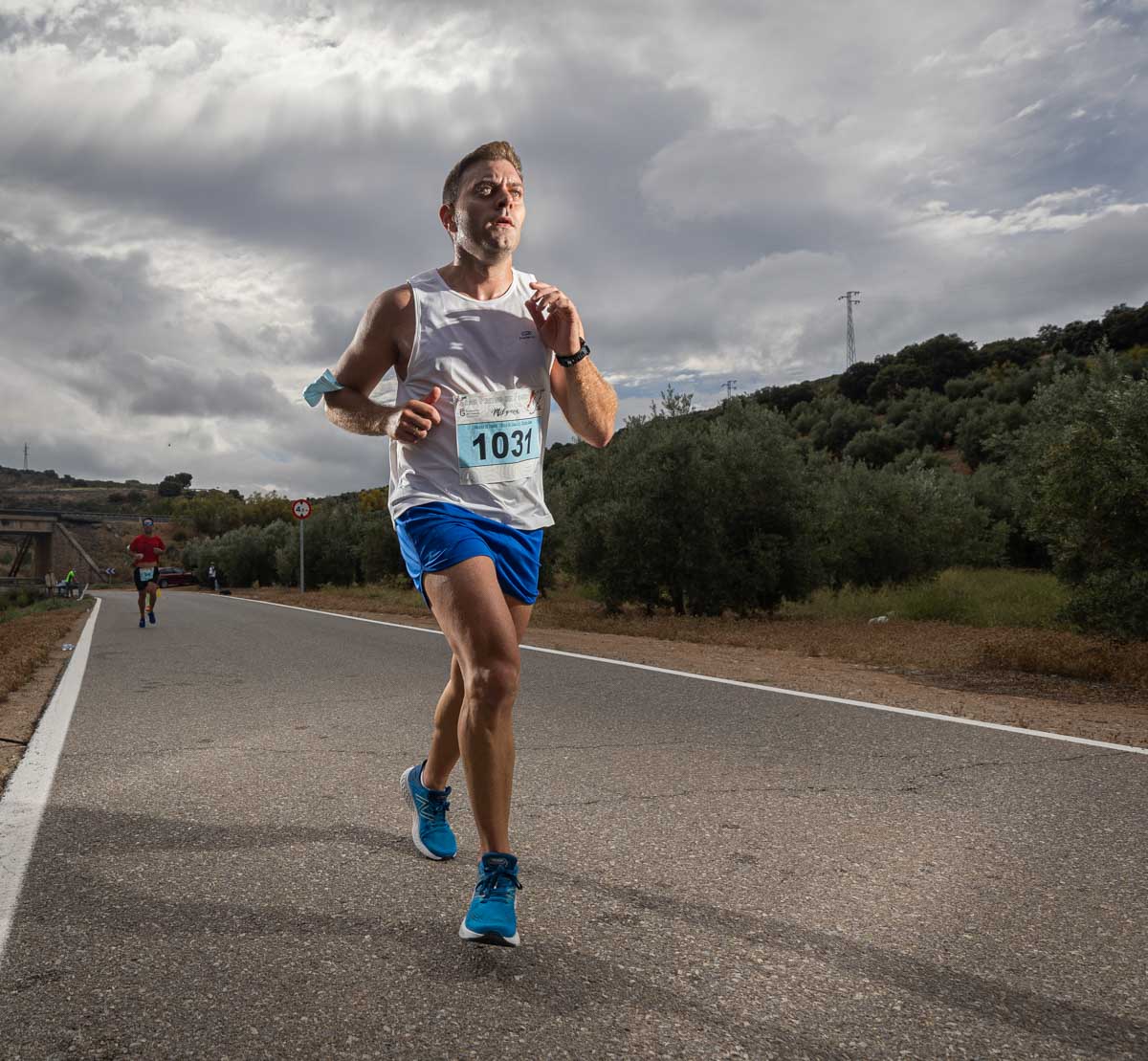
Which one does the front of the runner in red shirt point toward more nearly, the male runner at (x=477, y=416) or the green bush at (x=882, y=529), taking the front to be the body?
the male runner

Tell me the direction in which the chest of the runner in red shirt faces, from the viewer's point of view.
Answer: toward the camera

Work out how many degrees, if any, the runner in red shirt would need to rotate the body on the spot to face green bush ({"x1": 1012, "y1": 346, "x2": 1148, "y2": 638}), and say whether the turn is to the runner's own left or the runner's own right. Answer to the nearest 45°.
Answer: approximately 45° to the runner's own left

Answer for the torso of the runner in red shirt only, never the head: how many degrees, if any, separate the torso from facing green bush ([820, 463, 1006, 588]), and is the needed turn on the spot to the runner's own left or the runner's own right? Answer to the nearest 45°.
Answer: approximately 90° to the runner's own left

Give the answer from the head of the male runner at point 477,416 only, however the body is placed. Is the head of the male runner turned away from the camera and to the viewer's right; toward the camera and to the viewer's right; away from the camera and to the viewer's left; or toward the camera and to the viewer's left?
toward the camera and to the viewer's right

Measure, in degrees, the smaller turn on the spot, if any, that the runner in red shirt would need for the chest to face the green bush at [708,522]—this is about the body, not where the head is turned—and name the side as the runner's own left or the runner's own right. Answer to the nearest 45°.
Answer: approximately 90° to the runner's own left

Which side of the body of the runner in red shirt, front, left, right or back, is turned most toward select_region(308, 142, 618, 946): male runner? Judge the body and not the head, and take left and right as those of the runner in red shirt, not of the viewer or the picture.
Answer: front

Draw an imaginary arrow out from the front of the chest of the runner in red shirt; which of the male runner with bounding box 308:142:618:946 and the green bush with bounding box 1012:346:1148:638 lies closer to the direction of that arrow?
the male runner
